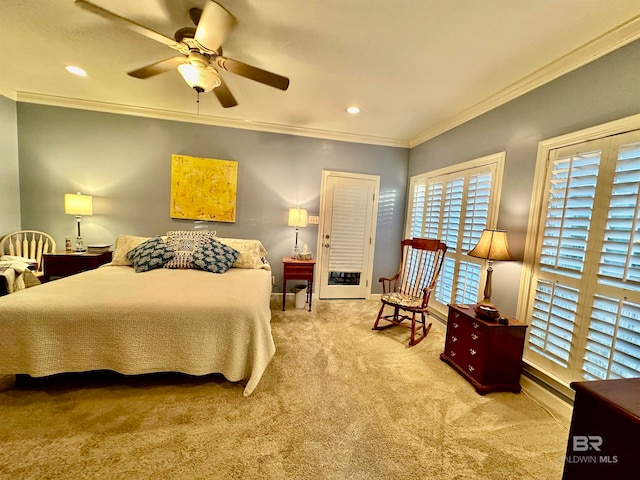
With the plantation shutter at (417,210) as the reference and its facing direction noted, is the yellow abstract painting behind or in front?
in front

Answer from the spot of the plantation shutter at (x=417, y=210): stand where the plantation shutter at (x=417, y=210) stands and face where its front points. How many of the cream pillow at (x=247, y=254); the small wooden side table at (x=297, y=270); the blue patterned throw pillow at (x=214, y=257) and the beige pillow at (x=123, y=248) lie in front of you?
4

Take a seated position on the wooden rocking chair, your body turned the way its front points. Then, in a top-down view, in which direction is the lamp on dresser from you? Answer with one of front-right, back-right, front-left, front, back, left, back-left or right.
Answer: left

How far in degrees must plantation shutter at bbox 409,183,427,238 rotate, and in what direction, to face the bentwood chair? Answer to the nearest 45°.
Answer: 0° — it already faces it

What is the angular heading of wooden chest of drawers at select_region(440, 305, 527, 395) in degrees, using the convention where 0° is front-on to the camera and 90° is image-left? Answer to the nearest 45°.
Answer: approximately 45°

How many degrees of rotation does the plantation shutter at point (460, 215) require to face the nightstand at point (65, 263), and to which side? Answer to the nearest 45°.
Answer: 0° — it already faces it

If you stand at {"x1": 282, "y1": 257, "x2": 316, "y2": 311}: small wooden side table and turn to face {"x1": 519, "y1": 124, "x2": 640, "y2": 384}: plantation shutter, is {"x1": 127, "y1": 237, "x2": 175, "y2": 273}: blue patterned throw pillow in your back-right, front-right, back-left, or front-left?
back-right

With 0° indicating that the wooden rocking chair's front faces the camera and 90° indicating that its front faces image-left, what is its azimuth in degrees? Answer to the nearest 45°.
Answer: approximately 45°

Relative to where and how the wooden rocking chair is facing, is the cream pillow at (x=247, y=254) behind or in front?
in front

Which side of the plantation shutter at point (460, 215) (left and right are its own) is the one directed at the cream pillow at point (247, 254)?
front

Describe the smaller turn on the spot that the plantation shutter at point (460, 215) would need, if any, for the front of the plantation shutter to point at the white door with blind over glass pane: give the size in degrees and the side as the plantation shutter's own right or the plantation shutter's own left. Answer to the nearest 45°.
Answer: approximately 45° to the plantation shutter's own right

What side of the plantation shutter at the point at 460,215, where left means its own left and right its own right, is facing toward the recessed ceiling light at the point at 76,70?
front

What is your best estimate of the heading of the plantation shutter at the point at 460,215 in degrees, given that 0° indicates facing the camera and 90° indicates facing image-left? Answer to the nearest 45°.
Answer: approximately 45°

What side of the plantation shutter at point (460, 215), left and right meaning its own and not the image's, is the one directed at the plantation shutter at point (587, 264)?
left
